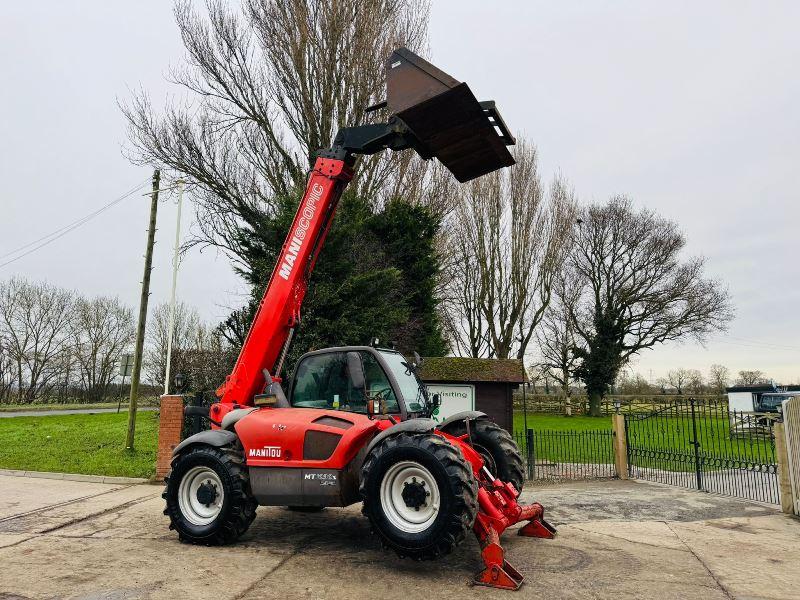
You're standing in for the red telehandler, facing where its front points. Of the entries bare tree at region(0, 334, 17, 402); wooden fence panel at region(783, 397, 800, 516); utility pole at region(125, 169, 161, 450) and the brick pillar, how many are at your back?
3

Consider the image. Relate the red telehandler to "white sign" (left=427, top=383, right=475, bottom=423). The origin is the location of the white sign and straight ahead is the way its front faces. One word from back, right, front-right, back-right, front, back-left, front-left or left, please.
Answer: front

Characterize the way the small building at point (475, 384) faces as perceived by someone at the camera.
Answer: facing the viewer

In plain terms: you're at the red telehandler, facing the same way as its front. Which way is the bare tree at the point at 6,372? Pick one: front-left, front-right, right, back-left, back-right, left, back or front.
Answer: back

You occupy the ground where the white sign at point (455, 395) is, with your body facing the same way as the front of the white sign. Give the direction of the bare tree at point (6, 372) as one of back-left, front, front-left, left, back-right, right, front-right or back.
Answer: back-right

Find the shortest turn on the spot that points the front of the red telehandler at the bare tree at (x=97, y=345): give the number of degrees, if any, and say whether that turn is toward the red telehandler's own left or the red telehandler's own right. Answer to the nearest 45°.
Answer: approximately 180°

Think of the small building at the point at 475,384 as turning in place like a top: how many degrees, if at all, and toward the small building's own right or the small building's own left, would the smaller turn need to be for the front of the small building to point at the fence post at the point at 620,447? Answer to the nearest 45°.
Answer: approximately 90° to the small building's own left

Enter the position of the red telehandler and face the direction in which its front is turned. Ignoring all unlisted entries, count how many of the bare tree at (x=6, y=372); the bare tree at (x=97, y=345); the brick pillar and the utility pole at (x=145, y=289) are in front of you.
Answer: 0

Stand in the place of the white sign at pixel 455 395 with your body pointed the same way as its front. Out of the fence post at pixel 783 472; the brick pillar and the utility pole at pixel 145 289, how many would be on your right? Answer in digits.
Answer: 2

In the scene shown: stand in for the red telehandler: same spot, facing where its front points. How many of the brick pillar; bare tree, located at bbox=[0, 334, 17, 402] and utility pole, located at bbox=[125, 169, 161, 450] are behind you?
3

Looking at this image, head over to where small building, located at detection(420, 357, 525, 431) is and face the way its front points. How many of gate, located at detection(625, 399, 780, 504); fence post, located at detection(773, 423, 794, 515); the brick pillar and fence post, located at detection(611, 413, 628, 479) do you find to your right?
1

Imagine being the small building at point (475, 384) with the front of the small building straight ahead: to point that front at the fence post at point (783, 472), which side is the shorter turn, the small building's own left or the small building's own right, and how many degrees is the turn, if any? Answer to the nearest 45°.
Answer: approximately 45° to the small building's own left

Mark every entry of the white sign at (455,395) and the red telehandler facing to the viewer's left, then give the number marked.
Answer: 0

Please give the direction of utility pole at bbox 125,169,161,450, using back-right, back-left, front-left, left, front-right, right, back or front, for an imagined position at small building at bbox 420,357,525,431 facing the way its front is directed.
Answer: right

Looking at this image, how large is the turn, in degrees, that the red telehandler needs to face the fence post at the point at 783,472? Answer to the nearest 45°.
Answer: approximately 45° to its left

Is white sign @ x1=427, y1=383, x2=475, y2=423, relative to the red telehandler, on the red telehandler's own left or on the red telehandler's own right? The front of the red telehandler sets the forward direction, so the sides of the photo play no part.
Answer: on the red telehandler's own left

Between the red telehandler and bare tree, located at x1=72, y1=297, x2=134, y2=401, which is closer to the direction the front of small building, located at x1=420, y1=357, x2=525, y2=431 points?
the red telehandler

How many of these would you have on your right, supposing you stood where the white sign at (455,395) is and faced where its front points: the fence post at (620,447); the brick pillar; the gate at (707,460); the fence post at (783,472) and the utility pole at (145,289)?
2

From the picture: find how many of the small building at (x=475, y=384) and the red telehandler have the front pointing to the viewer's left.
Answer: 0

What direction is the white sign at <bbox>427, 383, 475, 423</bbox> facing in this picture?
toward the camera

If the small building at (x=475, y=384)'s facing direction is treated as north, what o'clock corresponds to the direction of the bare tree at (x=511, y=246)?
The bare tree is roughly at 6 o'clock from the small building.
